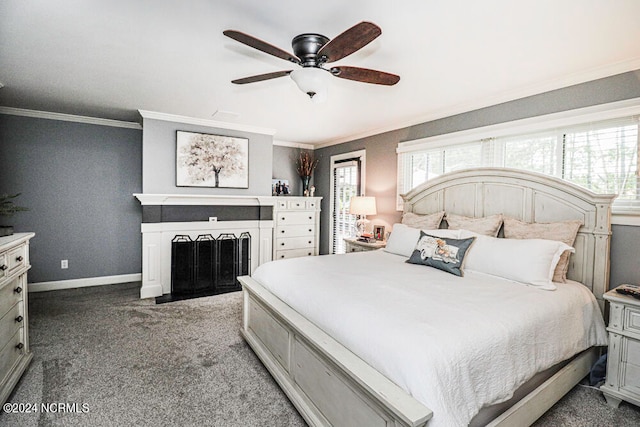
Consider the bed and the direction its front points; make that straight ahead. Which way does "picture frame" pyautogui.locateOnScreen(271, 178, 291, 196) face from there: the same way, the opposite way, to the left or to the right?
to the left

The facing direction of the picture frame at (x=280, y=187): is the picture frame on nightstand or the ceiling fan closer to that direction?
the ceiling fan

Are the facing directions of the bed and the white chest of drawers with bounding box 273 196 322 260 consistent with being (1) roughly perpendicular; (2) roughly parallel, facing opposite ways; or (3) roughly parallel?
roughly perpendicular

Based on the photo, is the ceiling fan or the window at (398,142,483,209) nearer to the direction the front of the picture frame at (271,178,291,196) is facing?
the ceiling fan
